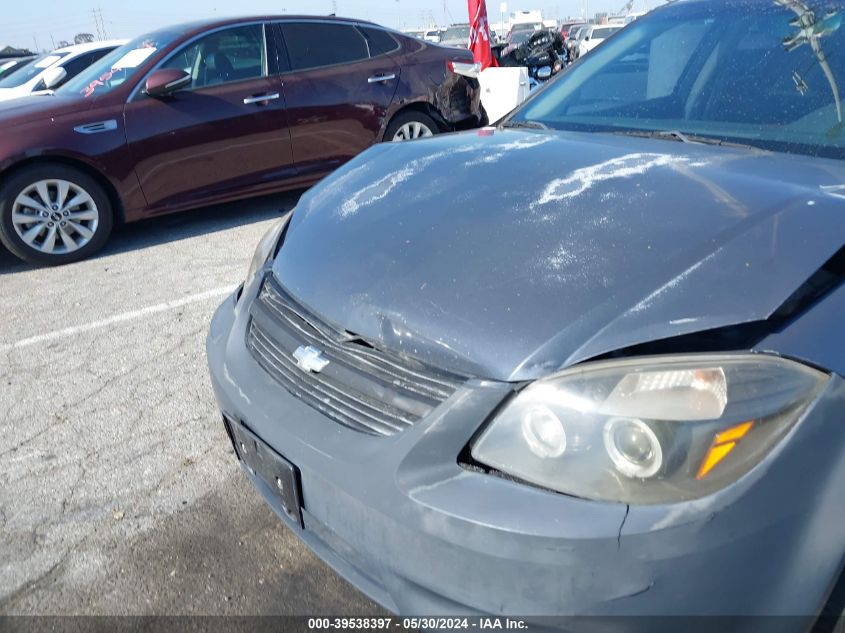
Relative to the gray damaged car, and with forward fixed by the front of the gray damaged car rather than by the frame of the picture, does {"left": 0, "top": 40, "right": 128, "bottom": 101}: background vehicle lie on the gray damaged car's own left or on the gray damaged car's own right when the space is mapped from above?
on the gray damaged car's own right

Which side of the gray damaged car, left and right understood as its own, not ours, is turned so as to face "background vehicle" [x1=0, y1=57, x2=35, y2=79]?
right

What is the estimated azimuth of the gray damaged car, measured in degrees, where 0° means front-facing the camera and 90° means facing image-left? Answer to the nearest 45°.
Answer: approximately 45°

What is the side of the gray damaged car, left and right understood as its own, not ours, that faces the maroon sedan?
right
